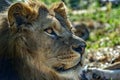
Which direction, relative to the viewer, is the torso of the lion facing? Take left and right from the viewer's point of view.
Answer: facing to the right of the viewer
